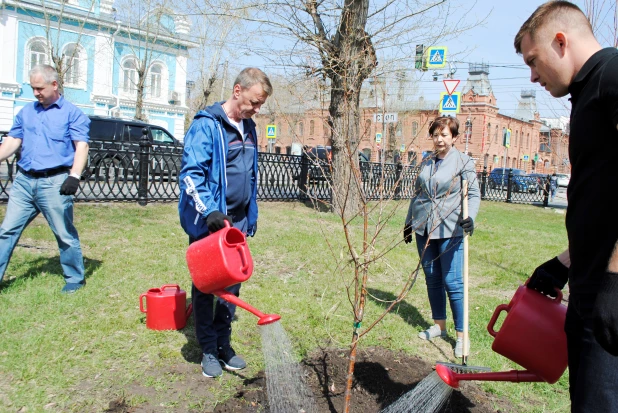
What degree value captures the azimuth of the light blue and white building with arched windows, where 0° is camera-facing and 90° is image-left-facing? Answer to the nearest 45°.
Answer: approximately 315°

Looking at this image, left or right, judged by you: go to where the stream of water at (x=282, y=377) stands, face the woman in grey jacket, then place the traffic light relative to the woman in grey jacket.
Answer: left

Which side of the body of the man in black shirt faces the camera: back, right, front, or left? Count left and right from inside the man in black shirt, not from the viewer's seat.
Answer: left

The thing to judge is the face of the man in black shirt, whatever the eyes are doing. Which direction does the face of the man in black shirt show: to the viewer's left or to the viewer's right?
to the viewer's left

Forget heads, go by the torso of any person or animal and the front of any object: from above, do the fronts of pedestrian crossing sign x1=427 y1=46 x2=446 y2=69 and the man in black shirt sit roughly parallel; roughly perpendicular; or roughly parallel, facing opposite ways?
roughly perpendicular
